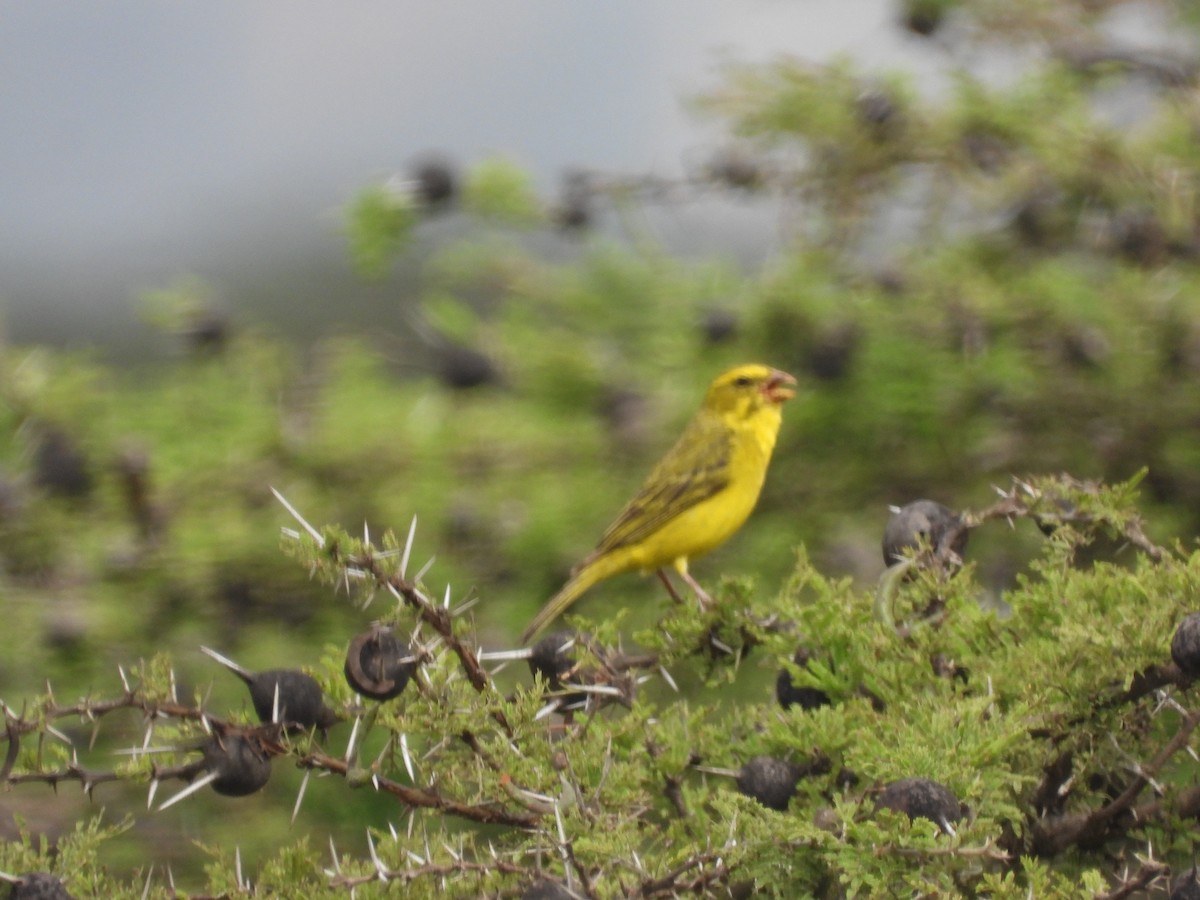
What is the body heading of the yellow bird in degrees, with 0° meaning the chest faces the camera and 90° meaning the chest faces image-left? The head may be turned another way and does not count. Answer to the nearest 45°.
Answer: approximately 270°

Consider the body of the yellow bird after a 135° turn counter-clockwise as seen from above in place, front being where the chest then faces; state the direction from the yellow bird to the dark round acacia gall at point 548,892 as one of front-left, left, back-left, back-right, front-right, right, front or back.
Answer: back-left

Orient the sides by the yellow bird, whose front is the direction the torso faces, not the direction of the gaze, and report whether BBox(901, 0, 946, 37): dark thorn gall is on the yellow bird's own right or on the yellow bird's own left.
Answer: on the yellow bird's own left
